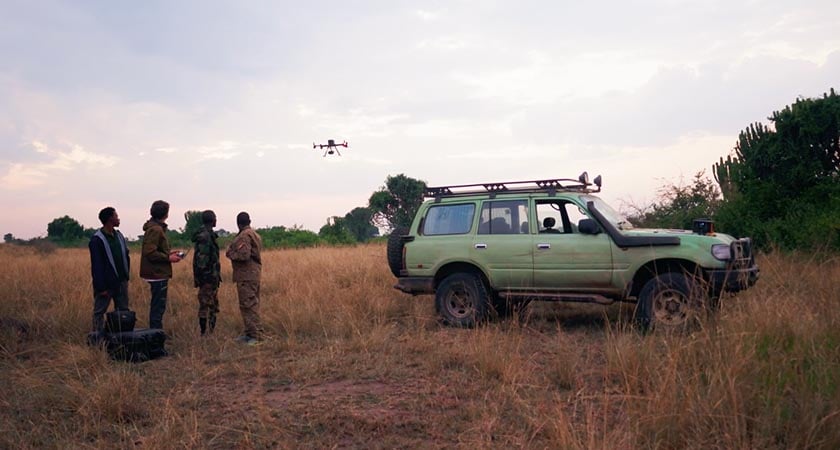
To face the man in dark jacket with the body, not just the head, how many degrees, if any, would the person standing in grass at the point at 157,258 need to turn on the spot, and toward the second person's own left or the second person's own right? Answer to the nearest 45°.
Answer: approximately 180°

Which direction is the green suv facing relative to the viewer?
to the viewer's right

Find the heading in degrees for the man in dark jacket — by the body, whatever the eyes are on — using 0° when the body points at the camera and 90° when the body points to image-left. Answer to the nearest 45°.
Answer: approximately 315°

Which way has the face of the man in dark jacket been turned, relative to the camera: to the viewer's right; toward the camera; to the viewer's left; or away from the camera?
to the viewer's right

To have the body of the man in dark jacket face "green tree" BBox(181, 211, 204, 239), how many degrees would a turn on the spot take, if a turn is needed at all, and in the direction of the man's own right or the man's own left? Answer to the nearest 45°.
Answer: approximately 135° to the man's own left

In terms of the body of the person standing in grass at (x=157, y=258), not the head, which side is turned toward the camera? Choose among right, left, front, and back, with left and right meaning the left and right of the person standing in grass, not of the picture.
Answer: right

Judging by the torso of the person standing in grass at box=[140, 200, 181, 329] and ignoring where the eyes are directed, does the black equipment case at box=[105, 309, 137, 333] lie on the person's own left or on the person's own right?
on the person's own right

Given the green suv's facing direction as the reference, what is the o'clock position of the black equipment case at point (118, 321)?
The black equipment case is roughly at 5 o'clock from the green suv.

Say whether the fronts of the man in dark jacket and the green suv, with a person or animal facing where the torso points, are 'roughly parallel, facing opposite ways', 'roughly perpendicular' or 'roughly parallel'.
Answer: roughly parallel

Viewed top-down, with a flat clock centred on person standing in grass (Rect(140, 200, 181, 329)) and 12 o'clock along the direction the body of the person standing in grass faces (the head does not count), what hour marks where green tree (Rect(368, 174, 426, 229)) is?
The green tree is roughly at 10 o'clock from the person standing in grass.

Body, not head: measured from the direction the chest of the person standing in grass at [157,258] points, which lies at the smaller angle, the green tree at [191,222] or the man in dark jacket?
the green tree

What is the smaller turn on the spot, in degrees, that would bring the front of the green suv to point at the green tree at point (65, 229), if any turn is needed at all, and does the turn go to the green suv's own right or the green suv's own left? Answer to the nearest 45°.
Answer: approximately 135° to the green suv's own left
